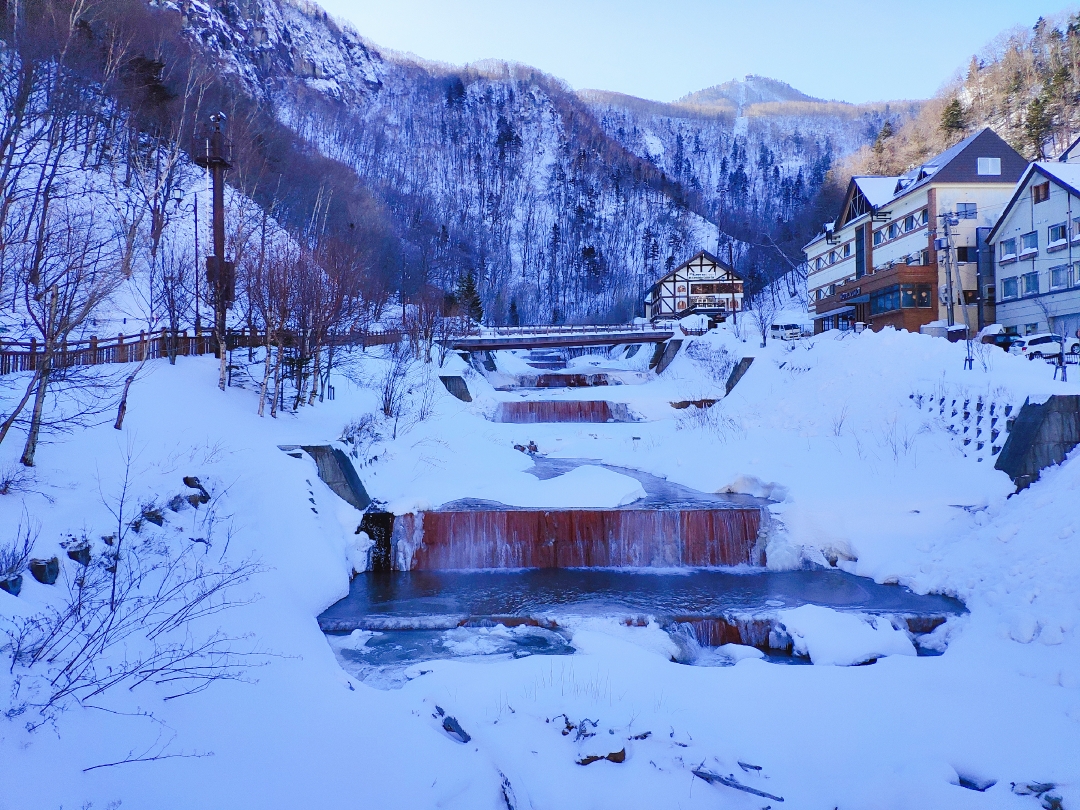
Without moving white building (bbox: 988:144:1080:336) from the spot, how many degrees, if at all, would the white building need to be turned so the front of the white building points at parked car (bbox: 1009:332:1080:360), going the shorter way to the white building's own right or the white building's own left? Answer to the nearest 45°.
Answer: approximately 45° to the white building's own left

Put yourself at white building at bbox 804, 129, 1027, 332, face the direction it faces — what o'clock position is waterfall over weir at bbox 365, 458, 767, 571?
The waterfall over weir is roughly at 11 o'clock from the white building.

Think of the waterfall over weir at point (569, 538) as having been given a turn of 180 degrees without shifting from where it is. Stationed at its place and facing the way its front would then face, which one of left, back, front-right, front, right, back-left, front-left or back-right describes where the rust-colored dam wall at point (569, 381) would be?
front

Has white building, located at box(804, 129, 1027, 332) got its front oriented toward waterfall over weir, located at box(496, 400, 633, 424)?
yes

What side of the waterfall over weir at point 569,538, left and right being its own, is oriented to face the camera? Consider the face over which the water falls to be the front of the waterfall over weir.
front

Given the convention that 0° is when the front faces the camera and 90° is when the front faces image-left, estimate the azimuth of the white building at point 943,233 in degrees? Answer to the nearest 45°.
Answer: approximately 45°

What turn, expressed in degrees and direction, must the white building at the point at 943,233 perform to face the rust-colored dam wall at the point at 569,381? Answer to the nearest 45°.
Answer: approximately 45° to its right

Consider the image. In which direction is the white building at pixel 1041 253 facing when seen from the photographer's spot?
facing the viewer and to the left of the viewer

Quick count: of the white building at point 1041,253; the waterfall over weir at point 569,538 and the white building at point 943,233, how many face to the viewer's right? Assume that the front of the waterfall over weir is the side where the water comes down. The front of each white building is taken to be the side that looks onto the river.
0

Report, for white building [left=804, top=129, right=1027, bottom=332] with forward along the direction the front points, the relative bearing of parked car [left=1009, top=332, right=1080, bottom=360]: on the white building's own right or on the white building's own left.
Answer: on the white building's own left

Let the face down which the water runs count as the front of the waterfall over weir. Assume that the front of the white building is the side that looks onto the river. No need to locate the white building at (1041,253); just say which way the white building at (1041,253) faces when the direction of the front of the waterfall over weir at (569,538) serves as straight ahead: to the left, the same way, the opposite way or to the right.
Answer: to the right

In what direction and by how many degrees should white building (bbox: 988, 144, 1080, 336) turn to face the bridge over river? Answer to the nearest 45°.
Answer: approximately 45° to its right

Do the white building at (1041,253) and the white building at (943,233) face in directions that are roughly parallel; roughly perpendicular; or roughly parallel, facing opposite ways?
roughly parallel

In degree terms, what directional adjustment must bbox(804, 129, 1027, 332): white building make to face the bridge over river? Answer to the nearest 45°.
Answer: approximately 45° to its right

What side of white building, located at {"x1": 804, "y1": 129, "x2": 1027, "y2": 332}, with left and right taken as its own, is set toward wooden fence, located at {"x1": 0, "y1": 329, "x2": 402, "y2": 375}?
front

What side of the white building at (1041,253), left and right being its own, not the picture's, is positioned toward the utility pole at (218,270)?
front

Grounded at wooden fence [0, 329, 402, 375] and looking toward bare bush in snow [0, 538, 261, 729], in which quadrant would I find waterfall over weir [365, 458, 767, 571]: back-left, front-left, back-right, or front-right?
front-left
